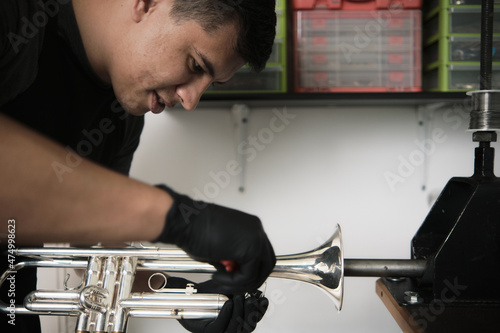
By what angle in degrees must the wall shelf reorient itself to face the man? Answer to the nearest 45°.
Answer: approximately 45° to its right

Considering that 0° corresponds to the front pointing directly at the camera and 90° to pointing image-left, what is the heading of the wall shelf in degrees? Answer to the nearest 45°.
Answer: approximately 0°
